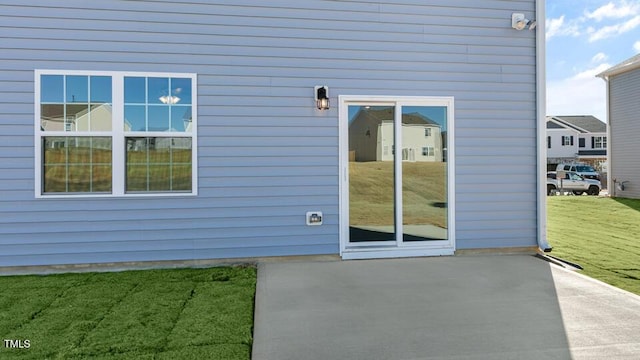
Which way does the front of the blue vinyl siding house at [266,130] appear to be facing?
away from the camera

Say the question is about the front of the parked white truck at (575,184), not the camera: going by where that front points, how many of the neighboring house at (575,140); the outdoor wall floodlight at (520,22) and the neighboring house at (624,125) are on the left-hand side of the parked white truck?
1

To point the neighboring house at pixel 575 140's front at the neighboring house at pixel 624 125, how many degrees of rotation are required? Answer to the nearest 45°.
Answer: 0° — it already faces it

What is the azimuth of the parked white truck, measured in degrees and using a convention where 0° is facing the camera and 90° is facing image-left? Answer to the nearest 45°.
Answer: approximately 270°

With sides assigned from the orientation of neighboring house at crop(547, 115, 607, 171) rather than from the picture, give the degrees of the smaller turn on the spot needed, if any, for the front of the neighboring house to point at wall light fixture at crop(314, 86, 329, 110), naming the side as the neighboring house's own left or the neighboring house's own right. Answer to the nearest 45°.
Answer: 0° — it already faces it

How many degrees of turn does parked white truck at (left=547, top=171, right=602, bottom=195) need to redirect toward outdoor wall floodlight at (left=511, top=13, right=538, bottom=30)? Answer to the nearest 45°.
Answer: approximately 90° to its right

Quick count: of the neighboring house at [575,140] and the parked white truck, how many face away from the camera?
0

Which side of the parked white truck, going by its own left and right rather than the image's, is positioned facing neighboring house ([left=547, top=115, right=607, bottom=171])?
left
